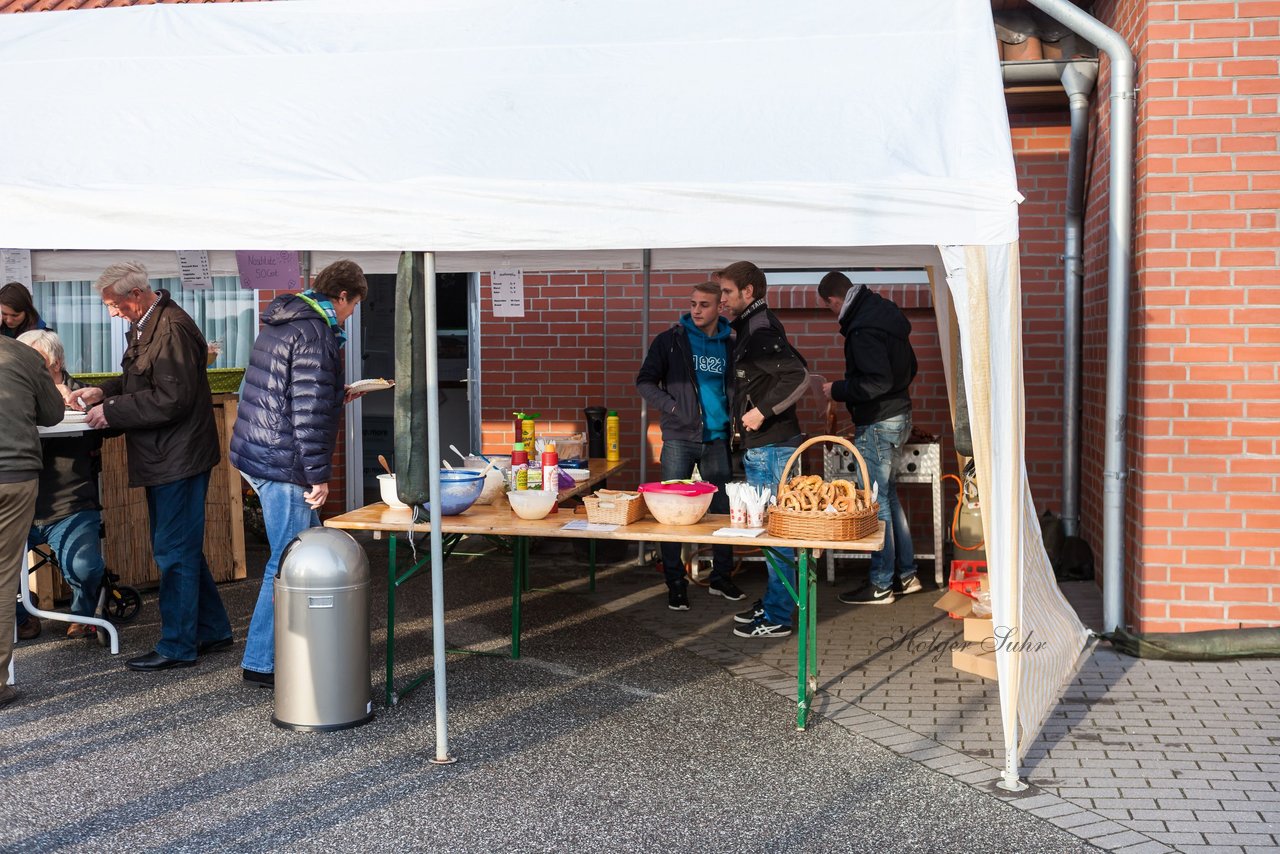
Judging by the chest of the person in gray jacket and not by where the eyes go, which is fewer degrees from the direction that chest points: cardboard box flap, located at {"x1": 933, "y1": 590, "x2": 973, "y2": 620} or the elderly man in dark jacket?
the elderly man in dark jacket

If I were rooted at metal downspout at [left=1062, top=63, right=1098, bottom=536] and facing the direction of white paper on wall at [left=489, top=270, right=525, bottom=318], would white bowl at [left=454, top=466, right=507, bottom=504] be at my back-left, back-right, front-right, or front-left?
front-left

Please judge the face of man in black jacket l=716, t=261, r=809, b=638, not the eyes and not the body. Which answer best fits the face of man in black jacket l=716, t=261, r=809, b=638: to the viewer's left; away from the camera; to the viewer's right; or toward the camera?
to the viewer's left

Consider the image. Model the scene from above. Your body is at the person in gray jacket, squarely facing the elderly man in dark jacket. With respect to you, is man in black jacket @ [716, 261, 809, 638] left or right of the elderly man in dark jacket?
right

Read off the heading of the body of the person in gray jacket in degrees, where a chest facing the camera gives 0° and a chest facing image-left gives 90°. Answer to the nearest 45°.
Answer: approximately 225°

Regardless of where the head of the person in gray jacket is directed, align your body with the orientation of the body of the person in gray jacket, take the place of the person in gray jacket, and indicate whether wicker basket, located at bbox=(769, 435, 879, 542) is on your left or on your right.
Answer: on your right

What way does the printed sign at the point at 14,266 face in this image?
toward the camera

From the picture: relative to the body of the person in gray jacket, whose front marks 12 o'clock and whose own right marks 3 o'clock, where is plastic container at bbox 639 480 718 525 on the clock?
The plastic container is roughly at 2 o'clock from the person in gray jacket.

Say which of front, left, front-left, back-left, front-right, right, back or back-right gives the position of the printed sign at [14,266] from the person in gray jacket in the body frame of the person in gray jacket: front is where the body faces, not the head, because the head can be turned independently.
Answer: front-left

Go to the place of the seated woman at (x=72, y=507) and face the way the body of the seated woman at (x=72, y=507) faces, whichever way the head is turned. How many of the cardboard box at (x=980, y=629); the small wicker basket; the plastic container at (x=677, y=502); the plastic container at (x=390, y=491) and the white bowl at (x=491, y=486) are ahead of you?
5

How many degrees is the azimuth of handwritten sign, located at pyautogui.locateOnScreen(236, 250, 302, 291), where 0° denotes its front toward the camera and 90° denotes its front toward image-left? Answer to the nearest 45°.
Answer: approximately 0°

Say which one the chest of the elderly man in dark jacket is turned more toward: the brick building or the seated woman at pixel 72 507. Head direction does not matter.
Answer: the seated woman

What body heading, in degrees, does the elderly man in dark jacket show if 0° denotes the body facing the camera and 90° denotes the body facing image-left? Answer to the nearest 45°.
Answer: approximately 90°

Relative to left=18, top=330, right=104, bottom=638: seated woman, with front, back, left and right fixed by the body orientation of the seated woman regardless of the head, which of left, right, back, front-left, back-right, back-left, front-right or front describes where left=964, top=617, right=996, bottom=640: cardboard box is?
front

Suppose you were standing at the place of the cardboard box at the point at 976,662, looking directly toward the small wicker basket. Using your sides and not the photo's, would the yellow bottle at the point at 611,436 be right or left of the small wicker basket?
right

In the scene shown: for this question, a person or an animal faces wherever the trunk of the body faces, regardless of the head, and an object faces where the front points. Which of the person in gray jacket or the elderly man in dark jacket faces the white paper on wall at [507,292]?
the person in gray jacket

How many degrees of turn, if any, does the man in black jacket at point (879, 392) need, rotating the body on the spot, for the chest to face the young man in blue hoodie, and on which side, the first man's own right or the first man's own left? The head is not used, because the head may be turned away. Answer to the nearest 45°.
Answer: approximately 45° to the first man's own left

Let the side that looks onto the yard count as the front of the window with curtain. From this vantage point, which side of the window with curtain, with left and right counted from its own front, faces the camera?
front

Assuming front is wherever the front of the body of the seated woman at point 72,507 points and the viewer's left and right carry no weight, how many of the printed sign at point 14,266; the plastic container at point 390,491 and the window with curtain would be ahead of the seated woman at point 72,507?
1

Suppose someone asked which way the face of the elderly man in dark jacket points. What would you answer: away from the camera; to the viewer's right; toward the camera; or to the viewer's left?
to the viewer's left

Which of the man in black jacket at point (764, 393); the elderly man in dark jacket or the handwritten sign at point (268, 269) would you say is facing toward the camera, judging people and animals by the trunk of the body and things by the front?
the handwritten sign
